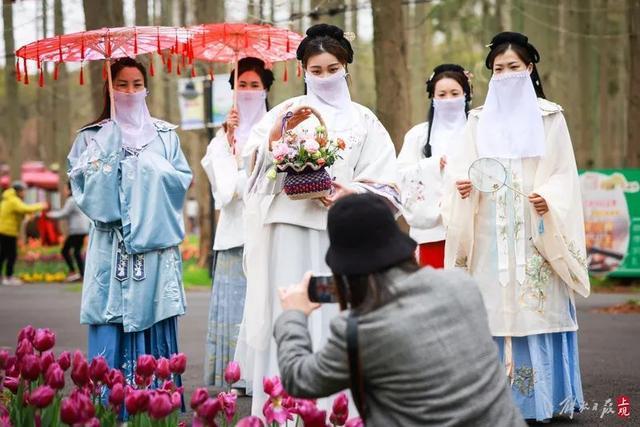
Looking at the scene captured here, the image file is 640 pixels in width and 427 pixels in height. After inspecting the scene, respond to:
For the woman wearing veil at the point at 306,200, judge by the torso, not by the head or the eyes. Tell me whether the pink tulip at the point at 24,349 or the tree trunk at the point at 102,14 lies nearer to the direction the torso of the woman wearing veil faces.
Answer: the pink tulip

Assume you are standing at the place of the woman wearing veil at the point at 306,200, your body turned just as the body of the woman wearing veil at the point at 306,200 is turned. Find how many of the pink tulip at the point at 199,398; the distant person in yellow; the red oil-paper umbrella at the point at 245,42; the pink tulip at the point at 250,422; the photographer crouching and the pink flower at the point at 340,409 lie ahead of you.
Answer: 4

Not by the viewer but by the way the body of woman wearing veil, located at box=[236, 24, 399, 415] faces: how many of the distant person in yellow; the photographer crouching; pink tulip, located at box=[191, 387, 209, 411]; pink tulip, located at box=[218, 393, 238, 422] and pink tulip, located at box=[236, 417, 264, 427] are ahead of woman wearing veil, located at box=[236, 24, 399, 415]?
4

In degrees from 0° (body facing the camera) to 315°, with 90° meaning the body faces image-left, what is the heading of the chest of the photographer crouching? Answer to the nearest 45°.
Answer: approximately 135°
